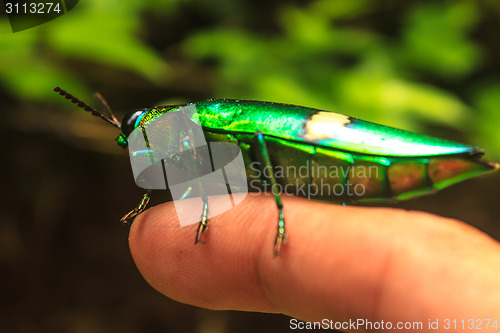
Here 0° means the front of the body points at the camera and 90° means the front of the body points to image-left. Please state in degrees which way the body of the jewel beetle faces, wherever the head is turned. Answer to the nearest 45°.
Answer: approximately 90°
